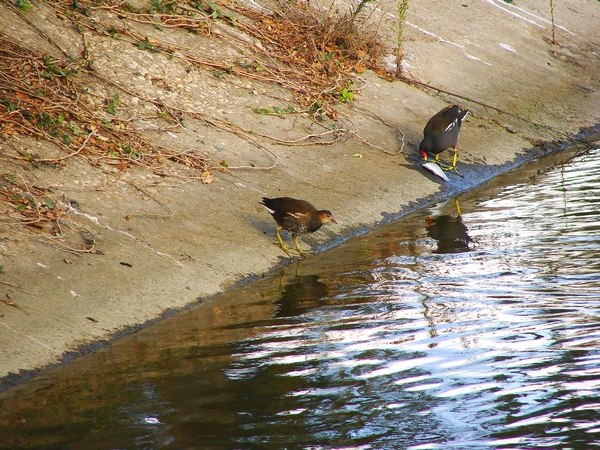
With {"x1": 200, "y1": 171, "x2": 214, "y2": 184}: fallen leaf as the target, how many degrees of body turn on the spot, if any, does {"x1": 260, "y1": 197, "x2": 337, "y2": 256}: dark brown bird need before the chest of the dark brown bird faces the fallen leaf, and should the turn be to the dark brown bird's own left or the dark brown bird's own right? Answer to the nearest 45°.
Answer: approximately 135° to the dark brown bird's own left

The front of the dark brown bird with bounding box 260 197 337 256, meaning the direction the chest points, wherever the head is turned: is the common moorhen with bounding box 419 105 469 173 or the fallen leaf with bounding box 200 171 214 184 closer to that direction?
the common moorhen

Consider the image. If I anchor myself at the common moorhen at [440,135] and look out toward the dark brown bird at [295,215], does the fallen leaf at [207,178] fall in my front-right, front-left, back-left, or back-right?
front-right

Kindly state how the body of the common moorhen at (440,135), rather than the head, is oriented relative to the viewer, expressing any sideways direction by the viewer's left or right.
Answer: facing the viewer and to the left of the viewer

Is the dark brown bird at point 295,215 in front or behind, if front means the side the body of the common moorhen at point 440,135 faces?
in front

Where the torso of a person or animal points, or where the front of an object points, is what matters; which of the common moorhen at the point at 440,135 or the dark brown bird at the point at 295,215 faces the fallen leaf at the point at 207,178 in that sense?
the common moorhen

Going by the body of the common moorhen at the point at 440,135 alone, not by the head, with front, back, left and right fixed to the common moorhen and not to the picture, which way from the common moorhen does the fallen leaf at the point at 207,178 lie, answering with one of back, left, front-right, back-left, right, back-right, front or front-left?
front

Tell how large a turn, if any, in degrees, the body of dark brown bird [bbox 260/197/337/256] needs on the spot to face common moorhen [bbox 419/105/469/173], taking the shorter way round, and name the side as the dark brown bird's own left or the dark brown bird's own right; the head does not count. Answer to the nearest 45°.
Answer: approximately 45° to the dark brown bird's own left

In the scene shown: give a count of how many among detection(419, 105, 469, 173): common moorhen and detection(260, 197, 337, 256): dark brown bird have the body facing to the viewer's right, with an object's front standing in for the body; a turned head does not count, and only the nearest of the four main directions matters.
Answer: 1

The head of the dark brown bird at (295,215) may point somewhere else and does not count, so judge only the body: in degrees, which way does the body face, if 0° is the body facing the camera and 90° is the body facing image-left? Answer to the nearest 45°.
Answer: approximately 270°
